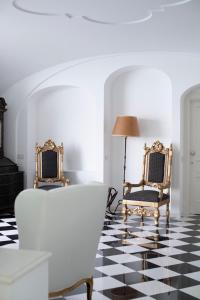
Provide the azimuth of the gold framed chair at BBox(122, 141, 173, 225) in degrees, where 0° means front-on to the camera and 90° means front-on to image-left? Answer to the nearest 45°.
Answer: approximately 45°

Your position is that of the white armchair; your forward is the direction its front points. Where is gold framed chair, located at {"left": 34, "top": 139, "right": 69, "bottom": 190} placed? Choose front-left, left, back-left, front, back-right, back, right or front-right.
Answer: front-right

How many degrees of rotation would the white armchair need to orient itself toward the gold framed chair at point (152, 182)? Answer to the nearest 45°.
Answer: approximately 45° to its right

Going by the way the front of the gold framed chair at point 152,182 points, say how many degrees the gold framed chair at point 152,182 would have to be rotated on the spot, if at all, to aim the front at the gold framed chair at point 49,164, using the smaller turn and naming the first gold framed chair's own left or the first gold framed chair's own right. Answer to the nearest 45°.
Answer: approximately 45° to the first gold framed chair's own right

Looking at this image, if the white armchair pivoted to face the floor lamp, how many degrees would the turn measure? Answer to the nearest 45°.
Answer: approximately 45° to its right

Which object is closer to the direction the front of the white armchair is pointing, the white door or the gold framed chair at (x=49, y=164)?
the gold framed chair

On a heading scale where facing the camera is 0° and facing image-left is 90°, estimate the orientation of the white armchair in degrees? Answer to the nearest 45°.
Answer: approximately 135°

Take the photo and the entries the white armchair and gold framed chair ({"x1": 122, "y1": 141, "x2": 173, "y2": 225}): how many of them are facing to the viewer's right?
0
